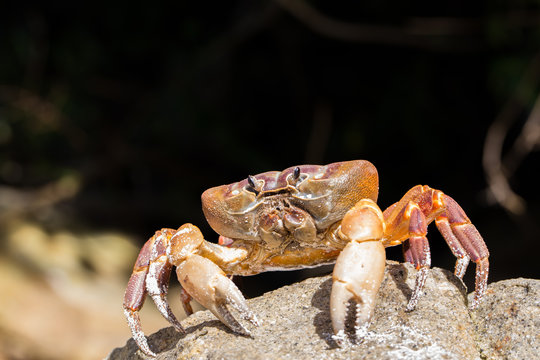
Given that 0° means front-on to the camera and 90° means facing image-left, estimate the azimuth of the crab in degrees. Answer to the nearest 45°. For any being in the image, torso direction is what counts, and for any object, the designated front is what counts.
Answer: approximately 0°

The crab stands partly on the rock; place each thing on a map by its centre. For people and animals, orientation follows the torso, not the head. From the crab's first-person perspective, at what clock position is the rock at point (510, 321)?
The rock is roughly at 10 o'clock from the crab.
